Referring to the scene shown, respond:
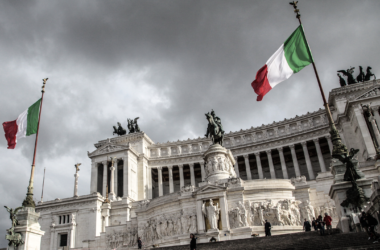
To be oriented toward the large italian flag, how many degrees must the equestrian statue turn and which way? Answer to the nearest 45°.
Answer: approximately 45° to its left

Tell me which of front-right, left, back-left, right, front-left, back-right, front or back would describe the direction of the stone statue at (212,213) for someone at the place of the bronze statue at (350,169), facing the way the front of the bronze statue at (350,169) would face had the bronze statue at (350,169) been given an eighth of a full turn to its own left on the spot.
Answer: back-right

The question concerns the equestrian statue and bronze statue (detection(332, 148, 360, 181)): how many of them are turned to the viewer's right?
0

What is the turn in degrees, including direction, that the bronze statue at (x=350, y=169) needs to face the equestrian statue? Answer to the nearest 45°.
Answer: approximately 90° to its right

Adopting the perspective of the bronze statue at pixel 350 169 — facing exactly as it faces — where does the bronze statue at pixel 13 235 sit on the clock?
the bronze statue at pixel 13 235 is roughly at 3 o'clock from the bronze statue at pixel 350 169.

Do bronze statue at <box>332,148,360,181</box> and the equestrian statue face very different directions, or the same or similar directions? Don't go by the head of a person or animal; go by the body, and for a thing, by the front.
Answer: same or similar directions

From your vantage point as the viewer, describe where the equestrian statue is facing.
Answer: facing the viewer and to the left of the viewer
